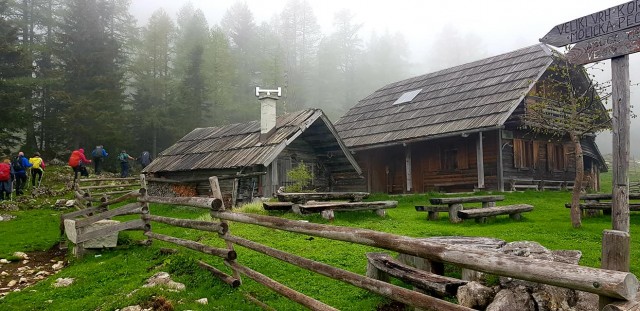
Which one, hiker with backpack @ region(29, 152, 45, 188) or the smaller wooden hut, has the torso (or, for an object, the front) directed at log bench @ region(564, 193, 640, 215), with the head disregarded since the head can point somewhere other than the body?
the smaller wooden hut

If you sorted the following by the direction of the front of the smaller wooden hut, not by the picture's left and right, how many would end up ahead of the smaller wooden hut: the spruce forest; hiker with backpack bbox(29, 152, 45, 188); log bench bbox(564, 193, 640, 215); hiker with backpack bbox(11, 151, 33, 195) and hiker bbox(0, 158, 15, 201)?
1

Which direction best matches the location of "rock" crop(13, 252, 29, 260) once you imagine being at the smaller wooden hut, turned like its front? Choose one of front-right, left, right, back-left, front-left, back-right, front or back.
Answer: right

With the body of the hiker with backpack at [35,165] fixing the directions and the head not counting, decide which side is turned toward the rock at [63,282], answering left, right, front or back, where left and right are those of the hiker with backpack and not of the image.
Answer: back

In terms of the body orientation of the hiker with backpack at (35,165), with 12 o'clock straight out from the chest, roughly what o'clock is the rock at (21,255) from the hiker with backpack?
The rock is roughly at 6 o'clock from the hiker with backpack.

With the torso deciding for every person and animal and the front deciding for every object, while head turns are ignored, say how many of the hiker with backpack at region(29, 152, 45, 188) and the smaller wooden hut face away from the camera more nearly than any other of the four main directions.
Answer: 1

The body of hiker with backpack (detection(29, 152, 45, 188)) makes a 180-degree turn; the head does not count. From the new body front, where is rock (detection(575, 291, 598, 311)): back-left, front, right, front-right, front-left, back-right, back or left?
front

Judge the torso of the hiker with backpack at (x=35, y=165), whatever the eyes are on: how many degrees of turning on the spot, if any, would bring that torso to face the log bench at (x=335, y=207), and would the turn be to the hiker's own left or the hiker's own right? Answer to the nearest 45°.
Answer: approximately 135° to the hiker's own right

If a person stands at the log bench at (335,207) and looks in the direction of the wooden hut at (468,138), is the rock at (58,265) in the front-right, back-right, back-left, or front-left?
back-left

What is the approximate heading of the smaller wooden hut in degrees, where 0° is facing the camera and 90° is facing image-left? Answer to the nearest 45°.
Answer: approximately 315°

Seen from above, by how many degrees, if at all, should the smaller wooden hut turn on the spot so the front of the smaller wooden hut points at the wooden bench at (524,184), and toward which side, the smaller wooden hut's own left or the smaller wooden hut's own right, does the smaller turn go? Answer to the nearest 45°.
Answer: approximately 45° to the smaller wooden hut's own left

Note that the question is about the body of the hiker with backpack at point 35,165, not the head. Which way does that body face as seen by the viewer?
away from the camera

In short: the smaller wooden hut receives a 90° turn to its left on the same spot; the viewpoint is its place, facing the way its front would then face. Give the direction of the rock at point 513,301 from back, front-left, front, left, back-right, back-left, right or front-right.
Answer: back-right

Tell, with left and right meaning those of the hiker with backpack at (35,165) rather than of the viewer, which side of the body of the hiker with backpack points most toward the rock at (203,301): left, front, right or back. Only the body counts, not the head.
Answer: back
